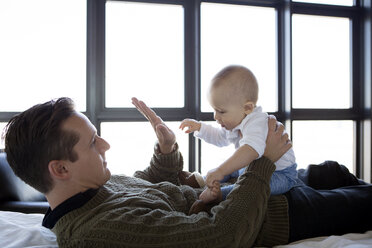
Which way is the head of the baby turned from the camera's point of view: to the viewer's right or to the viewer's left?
to the viewer's left

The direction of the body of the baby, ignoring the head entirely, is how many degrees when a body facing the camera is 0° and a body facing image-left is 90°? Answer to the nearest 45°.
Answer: approximately 90°
